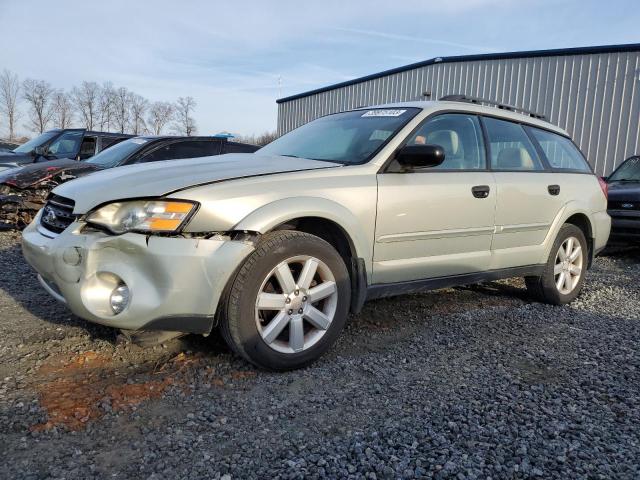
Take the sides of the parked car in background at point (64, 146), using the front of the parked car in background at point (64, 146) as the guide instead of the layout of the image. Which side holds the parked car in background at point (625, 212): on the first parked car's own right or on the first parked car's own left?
on the first parked car's own left

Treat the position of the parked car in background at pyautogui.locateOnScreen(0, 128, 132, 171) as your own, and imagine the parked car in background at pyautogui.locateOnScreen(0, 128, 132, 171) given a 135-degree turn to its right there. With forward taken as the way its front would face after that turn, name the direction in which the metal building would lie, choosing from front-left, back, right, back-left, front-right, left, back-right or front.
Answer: right

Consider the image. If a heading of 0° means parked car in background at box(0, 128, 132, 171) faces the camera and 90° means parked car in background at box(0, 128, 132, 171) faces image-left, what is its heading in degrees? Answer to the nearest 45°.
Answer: approximately 45°
